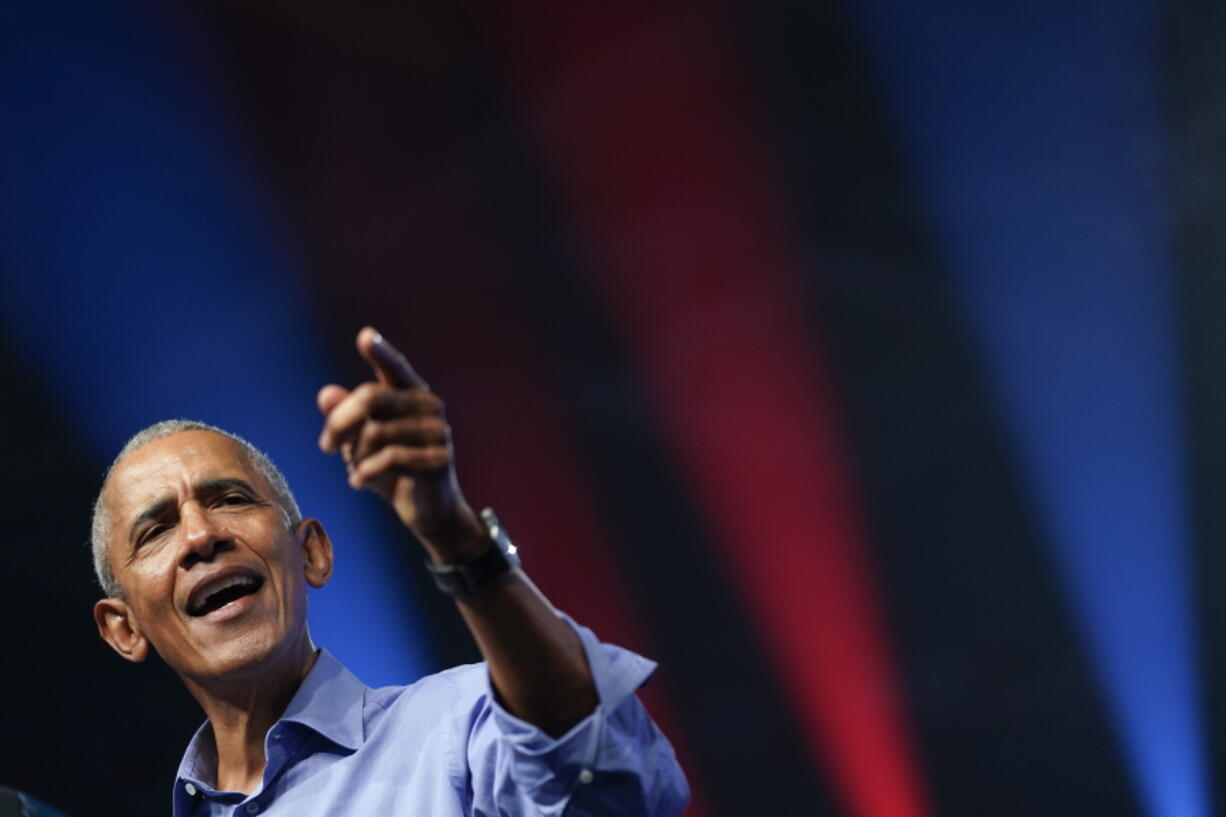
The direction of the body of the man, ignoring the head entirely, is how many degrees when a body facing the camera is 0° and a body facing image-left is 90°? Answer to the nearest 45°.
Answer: approximately 45°
